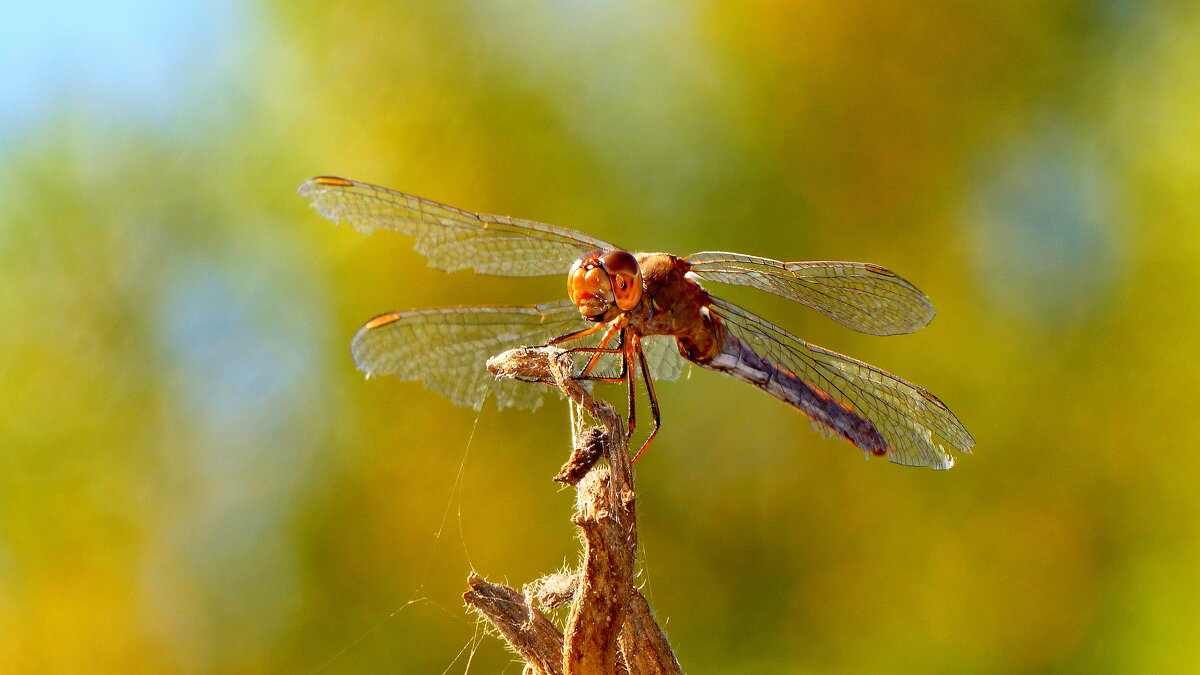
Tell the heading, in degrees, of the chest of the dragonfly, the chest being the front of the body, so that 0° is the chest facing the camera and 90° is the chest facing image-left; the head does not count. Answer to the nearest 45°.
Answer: approximately 45°
